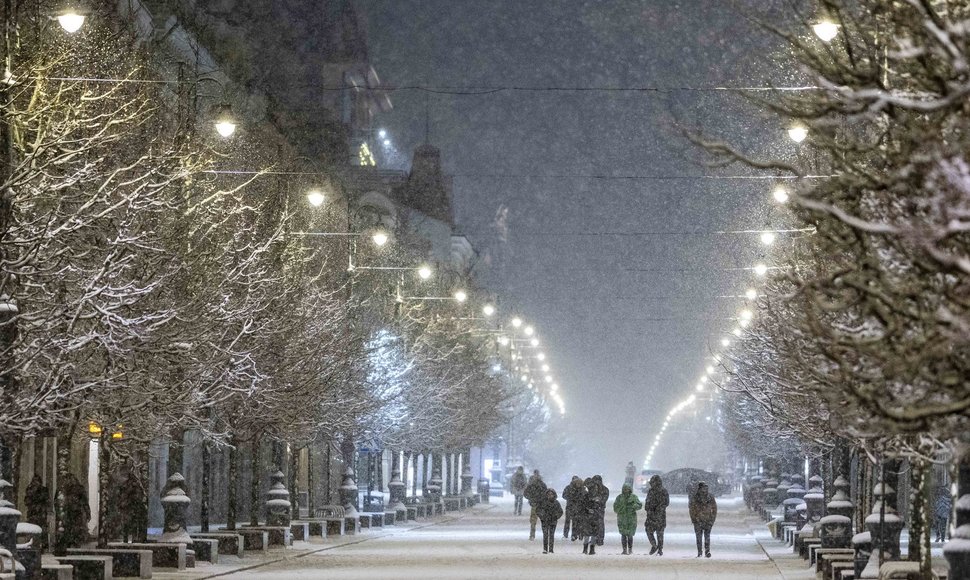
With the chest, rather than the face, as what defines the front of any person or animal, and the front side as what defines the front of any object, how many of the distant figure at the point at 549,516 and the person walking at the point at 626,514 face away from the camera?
0

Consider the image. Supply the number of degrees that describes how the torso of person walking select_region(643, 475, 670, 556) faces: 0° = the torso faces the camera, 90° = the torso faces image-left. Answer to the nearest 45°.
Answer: approximately 0°

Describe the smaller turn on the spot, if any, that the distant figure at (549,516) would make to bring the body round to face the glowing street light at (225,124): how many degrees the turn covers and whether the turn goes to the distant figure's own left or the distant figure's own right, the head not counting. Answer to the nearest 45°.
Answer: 0° — they already face it

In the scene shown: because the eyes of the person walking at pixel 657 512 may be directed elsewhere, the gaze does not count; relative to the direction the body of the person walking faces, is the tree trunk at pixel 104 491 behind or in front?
in front

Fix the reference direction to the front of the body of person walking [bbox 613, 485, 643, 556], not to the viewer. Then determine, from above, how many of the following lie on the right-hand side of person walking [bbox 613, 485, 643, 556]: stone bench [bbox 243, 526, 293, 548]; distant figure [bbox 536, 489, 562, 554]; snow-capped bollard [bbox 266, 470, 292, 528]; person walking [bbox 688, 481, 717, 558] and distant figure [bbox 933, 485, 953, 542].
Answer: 3

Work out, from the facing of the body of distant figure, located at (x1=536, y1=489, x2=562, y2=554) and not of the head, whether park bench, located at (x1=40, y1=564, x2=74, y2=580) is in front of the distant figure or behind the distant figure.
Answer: in front

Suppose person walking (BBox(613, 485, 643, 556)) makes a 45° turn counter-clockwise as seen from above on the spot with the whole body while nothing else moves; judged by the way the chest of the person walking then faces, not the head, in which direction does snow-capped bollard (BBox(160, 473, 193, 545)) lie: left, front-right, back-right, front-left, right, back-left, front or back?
right

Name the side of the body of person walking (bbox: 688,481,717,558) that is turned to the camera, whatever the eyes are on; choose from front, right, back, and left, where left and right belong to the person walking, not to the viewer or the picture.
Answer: back

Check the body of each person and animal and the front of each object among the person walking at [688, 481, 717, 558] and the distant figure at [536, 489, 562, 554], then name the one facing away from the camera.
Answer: the person walking

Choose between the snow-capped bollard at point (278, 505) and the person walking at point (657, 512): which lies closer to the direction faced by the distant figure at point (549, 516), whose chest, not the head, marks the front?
the person walking

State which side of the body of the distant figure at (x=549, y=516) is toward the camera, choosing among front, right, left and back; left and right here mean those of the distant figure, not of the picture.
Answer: front

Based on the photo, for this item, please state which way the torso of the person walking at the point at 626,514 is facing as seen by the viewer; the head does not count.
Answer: toward the camera

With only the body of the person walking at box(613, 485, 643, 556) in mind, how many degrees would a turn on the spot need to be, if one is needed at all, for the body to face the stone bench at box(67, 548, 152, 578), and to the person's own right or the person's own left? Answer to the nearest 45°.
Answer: approximately 45° to the person's own right
